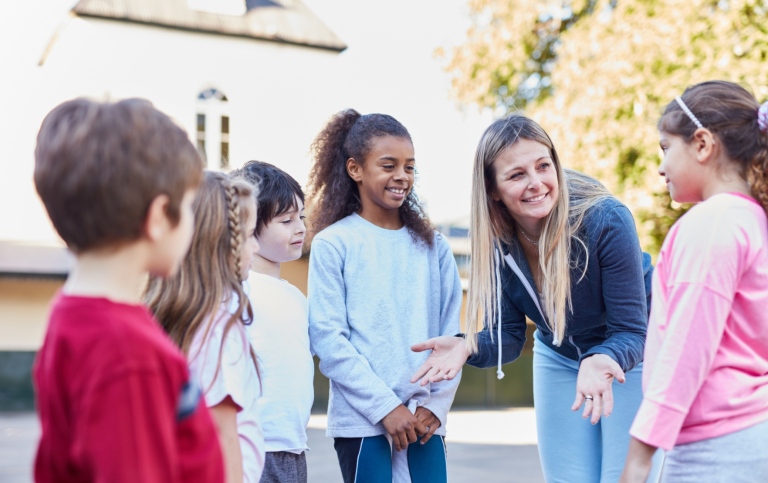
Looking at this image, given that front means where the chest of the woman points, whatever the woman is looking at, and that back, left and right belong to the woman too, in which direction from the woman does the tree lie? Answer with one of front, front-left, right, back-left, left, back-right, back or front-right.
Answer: back-right

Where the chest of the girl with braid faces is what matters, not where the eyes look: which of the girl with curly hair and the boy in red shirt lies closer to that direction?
the girl with curly hair

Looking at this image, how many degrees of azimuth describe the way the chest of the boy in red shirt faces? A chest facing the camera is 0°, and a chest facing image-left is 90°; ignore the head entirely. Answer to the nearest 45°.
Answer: approximately 225°

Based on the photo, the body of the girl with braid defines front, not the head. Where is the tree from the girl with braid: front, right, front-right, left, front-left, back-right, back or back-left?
front-left

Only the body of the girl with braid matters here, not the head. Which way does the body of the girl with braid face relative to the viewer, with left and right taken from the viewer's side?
facing to the right of the viewer

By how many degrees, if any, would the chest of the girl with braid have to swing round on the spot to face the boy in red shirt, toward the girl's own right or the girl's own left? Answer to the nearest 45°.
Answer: approximately 90° to the girl's own right

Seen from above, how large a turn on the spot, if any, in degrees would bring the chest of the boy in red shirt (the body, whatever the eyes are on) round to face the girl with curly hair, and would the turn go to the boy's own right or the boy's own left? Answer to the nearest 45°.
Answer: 0° — they already face them

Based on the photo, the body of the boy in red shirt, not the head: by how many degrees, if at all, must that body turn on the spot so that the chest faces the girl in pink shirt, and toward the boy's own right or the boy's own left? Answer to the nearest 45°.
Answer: approximately 45° to the boy's own right

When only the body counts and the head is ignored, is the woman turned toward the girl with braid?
yes

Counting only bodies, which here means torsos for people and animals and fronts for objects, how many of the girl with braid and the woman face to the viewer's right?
1

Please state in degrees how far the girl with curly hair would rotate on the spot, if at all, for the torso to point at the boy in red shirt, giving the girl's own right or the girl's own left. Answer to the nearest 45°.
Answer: approximately 45° to the girl's own right

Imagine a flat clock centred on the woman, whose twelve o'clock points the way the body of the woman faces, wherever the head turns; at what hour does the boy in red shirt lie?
The boy in red shirt is roughly at 11 o'clock from the woman.

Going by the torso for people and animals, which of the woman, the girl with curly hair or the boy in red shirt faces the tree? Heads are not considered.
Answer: the boy in red shirt

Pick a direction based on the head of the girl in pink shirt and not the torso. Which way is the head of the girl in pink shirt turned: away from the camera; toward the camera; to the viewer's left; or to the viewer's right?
to the viewer's left

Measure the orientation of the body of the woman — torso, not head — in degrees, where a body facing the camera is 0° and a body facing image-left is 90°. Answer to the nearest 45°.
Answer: approximately 45°

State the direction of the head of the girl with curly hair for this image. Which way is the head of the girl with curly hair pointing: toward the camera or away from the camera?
toward the camera

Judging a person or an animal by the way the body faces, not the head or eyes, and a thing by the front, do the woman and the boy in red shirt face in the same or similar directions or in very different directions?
very different directions

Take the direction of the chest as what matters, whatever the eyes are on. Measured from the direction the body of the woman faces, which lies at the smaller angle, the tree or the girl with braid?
the girl with braid

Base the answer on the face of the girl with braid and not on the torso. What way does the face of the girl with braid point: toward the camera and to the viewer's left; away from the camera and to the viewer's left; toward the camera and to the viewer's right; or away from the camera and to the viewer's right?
away from the camera and to the viewer's right

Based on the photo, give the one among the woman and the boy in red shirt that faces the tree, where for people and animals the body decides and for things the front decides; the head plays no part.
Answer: the boy in red shirt

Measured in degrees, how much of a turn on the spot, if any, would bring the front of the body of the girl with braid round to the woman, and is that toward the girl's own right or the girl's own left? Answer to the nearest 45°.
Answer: approximately 45° to the girl's own left

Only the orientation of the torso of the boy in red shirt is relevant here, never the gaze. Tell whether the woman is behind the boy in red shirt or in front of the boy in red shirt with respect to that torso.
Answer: in front
